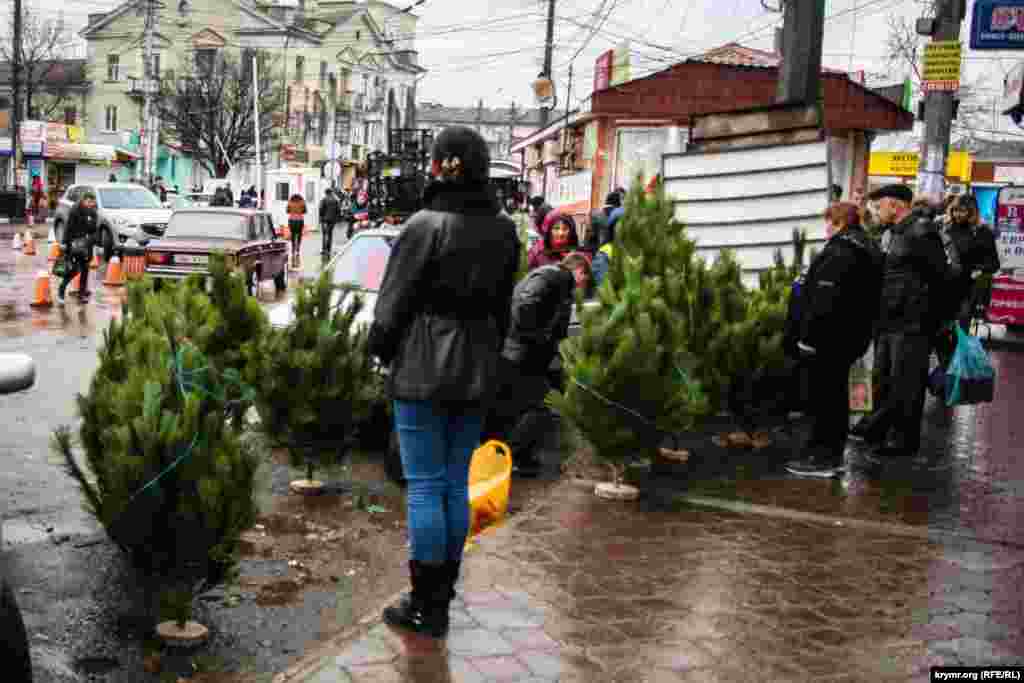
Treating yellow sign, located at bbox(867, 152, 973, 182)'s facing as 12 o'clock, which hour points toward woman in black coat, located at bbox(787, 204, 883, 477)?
The woman in black coat is roughly at 12 o'clock from the yellow sign.

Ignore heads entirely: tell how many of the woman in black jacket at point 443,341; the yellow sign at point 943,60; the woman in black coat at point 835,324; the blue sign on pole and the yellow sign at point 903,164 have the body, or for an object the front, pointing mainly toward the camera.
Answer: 3

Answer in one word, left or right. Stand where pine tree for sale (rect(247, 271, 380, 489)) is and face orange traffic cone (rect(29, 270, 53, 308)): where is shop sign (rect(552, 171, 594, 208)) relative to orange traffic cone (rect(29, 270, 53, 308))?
right

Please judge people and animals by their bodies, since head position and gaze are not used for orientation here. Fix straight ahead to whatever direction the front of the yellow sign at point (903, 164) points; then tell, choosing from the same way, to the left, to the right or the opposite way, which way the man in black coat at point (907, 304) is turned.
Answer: to the right

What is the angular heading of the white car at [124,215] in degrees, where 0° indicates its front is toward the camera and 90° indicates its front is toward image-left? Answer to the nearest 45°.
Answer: approximately 315°

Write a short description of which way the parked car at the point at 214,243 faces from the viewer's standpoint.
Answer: facing away from the viewer and to the right of the viewer

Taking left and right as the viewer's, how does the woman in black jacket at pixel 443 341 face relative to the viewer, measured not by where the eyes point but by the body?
facing away from the viewer and to the left of the viewer

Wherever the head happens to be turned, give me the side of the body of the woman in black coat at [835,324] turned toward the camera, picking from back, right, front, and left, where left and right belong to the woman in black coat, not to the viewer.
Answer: left

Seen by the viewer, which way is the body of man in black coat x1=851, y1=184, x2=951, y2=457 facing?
to the viewer's left

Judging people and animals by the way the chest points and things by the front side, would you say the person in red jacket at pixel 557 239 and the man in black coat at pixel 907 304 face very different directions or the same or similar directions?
very different directions

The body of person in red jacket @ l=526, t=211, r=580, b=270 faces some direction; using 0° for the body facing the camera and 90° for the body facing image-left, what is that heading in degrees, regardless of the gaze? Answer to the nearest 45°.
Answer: approximately 315°
